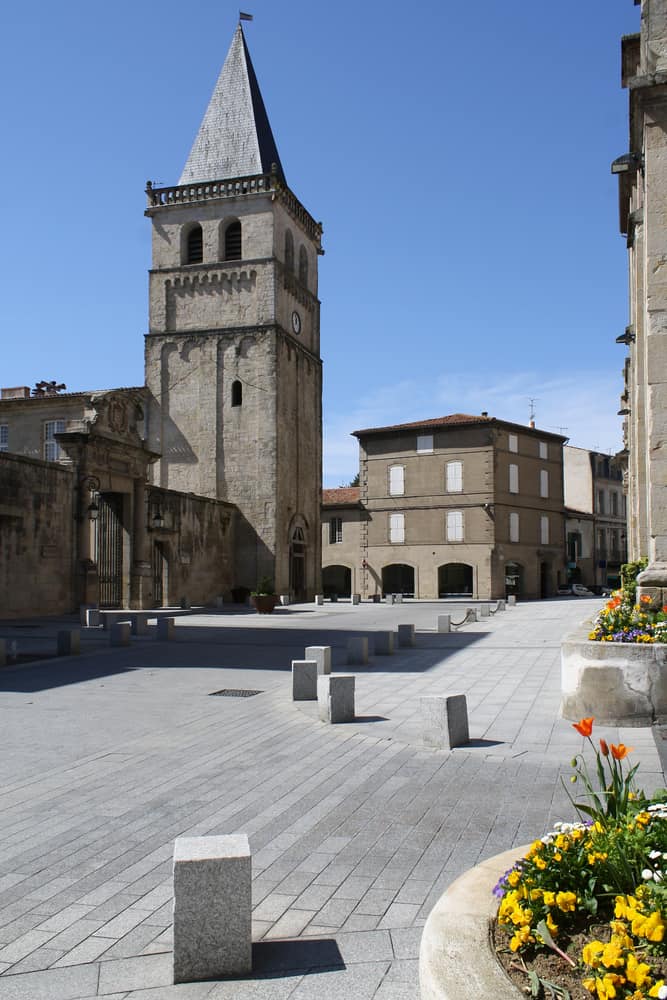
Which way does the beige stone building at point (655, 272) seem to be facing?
to the viewer's left
